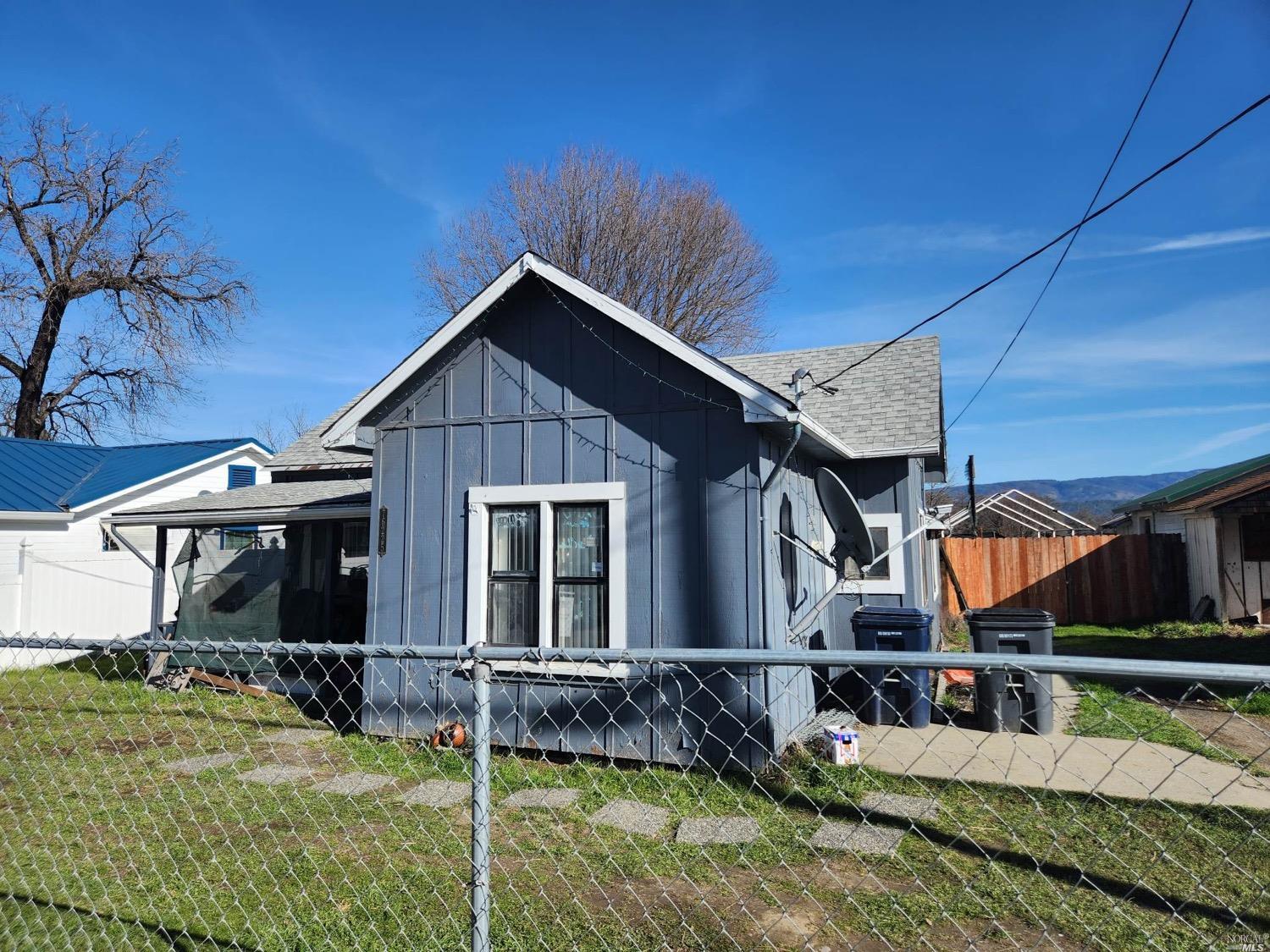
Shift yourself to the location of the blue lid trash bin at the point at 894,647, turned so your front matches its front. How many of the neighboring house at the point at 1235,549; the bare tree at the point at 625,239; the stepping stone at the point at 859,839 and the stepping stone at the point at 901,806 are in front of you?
2

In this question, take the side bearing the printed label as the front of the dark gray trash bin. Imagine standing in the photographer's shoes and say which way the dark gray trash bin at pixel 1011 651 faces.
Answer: facing the viewer

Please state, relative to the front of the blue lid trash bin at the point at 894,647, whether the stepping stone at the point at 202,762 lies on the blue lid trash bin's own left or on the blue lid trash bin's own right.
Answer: on the blue lid trash bin's own right

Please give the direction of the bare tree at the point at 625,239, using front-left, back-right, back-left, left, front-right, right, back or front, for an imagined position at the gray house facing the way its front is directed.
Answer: back

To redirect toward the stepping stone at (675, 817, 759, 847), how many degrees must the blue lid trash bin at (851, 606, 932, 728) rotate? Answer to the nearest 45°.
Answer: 0° — it already faces it

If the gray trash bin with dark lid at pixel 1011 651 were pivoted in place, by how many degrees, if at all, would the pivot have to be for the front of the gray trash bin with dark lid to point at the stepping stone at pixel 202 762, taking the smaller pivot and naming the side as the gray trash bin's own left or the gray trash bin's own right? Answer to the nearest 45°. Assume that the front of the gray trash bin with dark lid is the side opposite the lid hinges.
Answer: approximately 45° to the gray trash bin's own right

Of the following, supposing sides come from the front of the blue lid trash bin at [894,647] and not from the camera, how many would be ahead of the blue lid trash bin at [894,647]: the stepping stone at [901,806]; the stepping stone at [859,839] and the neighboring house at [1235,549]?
2

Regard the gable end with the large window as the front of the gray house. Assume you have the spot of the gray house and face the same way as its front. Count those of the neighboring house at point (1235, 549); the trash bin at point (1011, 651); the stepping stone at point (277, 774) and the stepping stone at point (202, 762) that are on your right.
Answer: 2

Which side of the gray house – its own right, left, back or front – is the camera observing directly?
front

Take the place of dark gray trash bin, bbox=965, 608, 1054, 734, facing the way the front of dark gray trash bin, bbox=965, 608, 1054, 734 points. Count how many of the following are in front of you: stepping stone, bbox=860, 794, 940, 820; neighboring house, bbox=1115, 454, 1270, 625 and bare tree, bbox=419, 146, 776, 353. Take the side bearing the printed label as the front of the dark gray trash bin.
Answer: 1

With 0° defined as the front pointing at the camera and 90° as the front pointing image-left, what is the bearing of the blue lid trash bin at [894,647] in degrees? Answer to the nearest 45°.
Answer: approximately 0°

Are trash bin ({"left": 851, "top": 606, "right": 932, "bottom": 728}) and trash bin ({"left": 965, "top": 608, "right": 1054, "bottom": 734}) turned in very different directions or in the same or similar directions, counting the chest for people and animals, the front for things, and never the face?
same or similar directions

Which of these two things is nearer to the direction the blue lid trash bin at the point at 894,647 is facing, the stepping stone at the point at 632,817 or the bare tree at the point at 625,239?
the stepping stone
